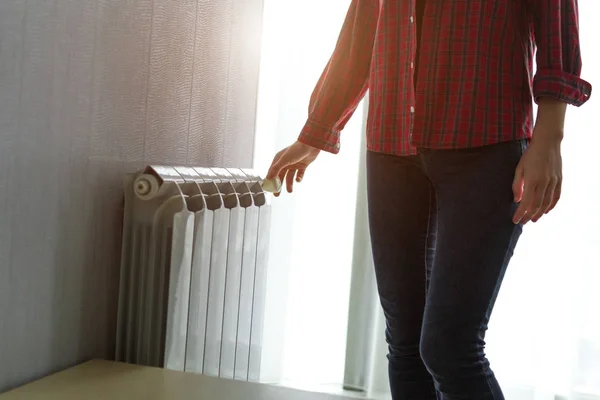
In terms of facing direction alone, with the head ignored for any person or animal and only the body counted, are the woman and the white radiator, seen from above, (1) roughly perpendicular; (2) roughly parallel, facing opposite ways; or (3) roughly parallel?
roughly perpendicular

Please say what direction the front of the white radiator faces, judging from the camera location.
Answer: facing the viewer and to the right of the viewer

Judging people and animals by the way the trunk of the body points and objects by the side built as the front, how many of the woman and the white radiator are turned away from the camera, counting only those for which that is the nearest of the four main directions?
0

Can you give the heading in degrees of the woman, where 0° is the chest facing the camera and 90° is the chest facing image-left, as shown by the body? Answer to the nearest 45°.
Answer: approximately 45°

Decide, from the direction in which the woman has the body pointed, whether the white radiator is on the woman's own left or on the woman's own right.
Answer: on the woman's own right
